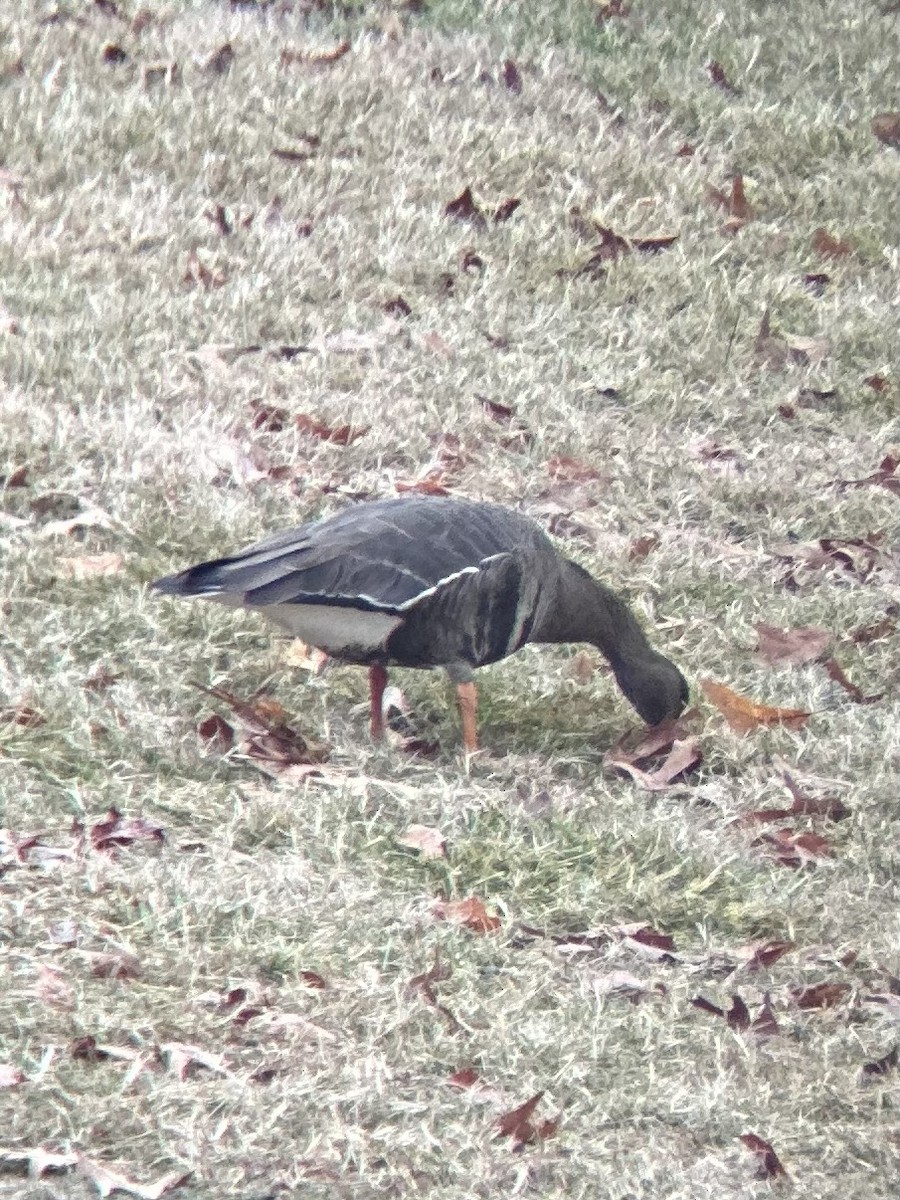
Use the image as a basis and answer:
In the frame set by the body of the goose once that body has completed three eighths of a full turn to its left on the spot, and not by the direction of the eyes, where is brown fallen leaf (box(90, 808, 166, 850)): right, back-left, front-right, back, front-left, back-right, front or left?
left

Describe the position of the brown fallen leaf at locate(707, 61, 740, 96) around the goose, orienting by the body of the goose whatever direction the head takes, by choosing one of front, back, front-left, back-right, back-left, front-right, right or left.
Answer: left

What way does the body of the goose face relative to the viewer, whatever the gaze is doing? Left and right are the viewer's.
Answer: facing to the right of the viewer

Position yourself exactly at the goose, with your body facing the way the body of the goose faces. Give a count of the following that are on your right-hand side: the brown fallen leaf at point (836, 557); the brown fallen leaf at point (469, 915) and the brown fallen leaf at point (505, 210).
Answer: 1

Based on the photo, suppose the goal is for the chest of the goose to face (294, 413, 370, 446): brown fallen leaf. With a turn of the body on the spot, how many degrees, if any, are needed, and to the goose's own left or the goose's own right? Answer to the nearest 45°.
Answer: approximately 90° to the goose's own left

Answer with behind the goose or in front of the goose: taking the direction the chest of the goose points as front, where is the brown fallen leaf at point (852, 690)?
in front

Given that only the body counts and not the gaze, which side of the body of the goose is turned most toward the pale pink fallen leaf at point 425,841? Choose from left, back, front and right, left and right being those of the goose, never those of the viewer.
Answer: right

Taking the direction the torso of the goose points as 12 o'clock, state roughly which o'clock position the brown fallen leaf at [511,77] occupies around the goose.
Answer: The brown fallen leaf is roughly at 9 o'clock from the goose.

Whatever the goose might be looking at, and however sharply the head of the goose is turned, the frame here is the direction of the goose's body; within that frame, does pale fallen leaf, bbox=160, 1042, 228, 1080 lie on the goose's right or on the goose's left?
on the goose's right

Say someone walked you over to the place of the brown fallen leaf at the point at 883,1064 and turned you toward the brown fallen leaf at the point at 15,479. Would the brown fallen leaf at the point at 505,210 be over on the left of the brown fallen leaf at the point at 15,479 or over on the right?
right

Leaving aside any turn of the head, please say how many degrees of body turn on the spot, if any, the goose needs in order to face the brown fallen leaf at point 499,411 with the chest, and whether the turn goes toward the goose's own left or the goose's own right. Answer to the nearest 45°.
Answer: approximately 90° to the goose's own left
